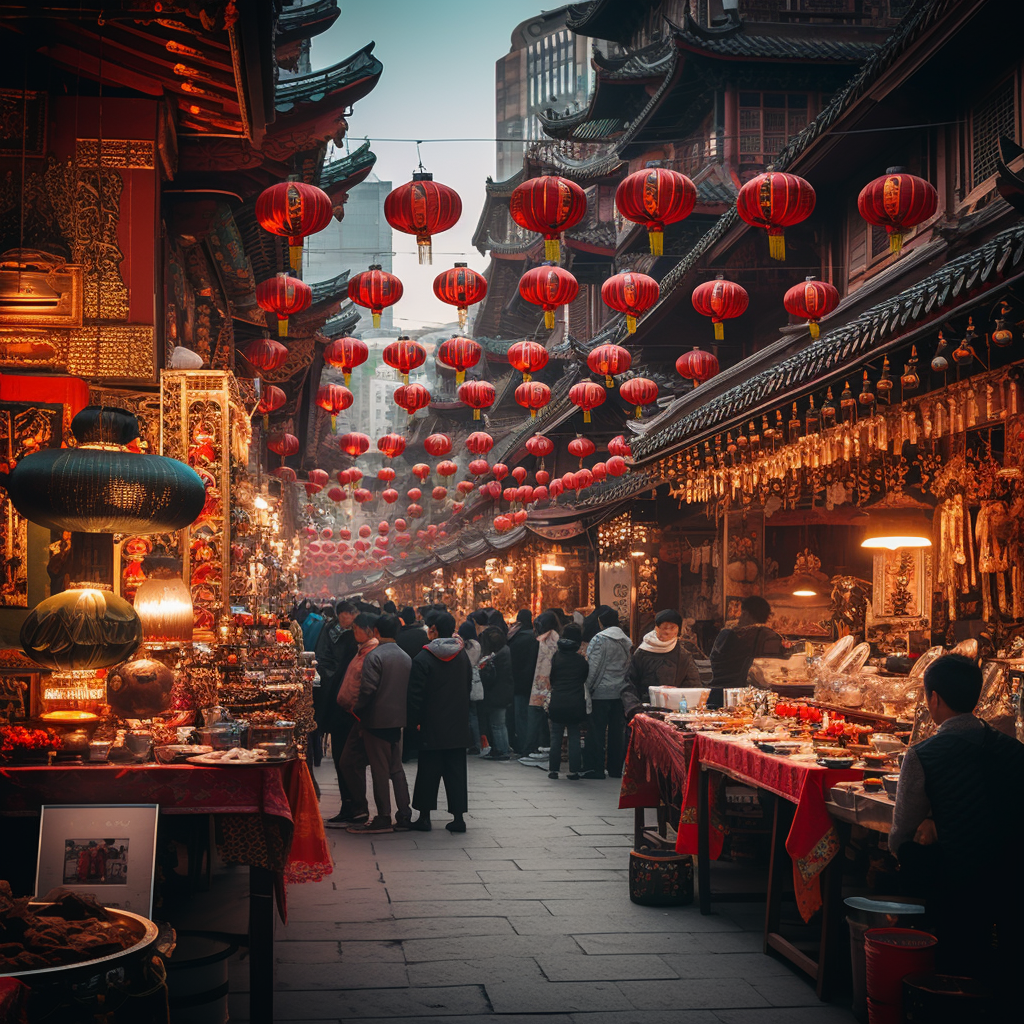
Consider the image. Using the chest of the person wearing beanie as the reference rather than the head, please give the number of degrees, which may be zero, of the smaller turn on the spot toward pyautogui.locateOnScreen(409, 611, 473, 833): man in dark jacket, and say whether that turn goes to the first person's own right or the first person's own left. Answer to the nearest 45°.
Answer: approximately 45° to the first person's own right

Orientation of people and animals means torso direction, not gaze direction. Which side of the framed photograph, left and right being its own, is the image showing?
front

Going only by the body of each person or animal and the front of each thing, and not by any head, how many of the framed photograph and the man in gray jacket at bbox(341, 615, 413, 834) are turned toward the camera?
1

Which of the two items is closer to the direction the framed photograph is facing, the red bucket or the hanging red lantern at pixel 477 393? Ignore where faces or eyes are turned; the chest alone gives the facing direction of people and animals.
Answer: the red bucket

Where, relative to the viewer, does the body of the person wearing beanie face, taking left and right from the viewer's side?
facing the viewer

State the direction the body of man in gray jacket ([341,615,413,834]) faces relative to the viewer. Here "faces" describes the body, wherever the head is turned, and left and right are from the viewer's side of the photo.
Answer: facing away from the viewer and to the left of the viewer

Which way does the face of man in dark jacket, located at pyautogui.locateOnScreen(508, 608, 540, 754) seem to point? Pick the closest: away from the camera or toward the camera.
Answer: away from the camera

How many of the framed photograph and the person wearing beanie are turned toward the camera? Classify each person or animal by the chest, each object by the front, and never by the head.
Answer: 2

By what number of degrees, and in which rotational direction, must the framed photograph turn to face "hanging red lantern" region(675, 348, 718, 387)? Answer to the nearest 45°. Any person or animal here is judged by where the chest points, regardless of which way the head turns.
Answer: approximately 135° to its left

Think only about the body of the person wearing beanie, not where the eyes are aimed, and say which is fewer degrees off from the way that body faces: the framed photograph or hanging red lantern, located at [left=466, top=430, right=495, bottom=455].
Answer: the framed photograph

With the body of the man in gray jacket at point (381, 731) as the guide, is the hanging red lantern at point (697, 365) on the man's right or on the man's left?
on the man's right

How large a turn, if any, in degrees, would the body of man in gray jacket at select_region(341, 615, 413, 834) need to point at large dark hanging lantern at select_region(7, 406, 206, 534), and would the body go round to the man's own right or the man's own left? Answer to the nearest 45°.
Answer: approximately 135° to the man's own left
